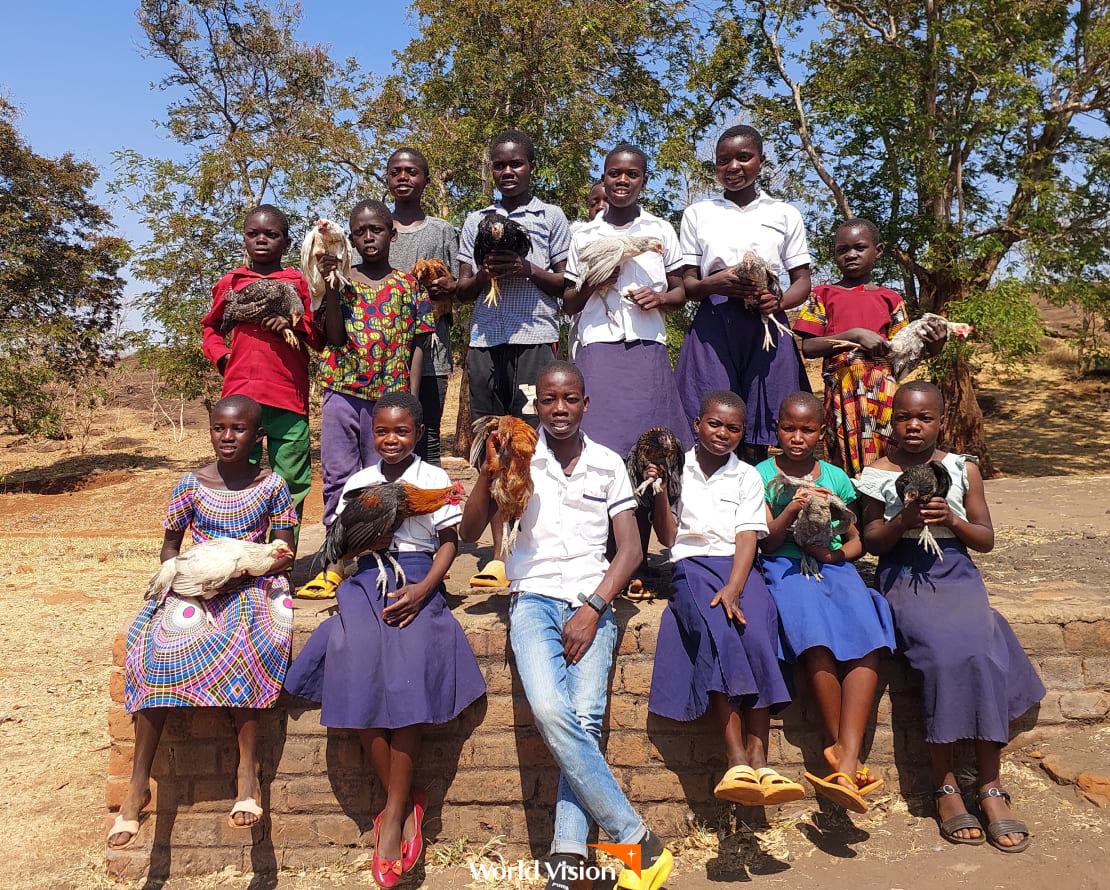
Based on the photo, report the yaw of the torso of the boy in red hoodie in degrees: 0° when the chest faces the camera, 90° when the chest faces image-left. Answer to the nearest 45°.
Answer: approximately 0°

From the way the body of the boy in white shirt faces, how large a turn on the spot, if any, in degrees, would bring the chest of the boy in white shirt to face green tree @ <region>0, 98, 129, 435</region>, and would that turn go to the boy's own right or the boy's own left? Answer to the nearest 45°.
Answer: approximately 135° to the boy's own right

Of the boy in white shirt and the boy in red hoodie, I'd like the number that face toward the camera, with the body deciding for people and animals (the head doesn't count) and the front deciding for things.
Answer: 2
